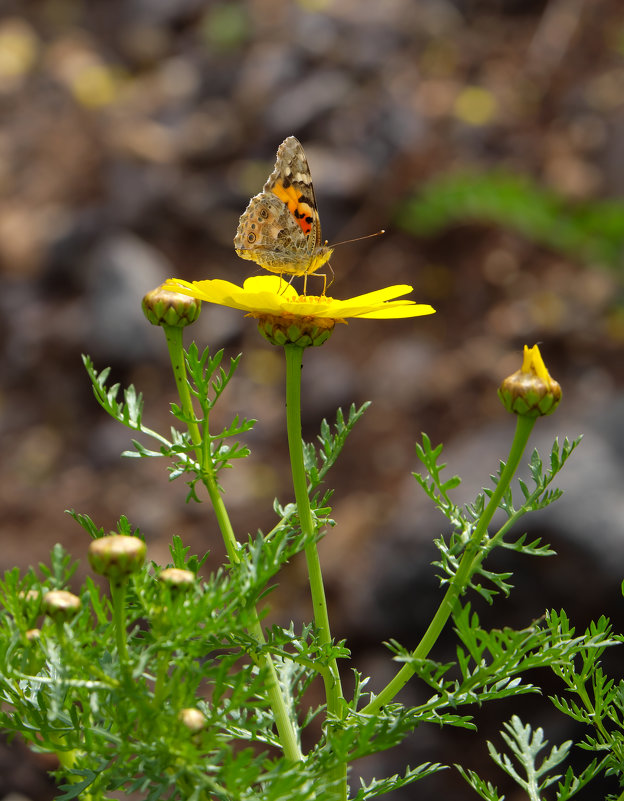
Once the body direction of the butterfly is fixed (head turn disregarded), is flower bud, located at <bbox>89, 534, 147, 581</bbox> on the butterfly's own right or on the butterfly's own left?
on the butterfly's own right

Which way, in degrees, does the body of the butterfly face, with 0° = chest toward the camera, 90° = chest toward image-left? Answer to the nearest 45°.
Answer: approximately 270°

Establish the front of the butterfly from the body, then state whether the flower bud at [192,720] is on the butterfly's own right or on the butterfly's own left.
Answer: on the butterfly's own right

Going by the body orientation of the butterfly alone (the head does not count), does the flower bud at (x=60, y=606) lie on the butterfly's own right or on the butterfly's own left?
on the butterfly's own right
